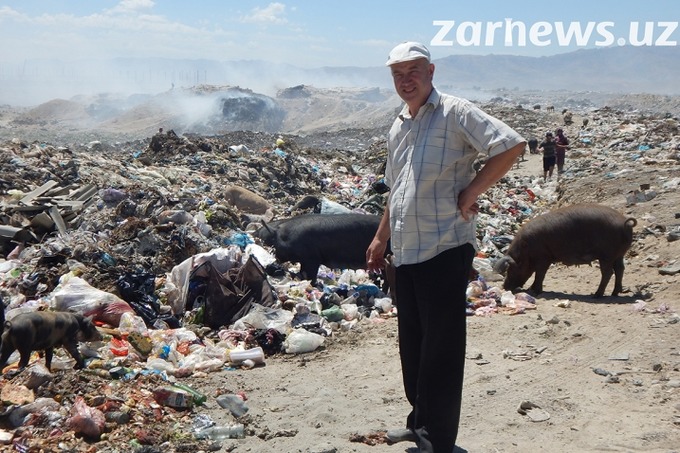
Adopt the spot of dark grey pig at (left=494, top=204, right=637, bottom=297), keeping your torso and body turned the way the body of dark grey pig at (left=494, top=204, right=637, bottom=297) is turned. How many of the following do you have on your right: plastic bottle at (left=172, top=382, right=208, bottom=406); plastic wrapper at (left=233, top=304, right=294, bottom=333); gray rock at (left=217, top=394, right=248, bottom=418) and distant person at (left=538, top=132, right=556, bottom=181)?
1

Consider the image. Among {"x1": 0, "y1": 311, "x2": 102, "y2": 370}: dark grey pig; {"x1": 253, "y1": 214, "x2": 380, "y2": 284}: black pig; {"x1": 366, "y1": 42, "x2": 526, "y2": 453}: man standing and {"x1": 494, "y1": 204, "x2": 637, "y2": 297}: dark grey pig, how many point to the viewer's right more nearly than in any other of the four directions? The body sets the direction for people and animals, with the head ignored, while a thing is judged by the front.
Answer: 1

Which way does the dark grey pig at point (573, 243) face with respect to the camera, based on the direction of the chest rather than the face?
to the viewer's left

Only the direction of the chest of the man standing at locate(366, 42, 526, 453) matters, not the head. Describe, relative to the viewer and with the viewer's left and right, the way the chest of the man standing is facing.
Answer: facing the viewer and to the left of the viewer

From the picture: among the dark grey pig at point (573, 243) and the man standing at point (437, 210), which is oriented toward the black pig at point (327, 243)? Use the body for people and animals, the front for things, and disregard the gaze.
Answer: the dark grey pig

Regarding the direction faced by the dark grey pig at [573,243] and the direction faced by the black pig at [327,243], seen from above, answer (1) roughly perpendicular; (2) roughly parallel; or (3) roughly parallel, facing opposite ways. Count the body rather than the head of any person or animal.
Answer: roughly parallel

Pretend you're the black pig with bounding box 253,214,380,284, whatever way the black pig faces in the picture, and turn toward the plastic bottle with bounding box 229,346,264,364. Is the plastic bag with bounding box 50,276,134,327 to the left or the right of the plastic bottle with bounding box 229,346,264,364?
right

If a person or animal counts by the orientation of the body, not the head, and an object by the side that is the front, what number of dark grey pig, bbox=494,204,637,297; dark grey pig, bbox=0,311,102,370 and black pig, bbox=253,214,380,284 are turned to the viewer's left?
2

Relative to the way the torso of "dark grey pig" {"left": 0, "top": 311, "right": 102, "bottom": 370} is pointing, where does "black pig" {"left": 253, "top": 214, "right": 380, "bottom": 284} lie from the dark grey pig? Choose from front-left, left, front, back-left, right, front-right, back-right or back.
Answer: front-left

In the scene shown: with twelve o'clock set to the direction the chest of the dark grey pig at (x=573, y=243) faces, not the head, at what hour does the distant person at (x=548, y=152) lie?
The distant person is roughly at 3 o'clock from the dark grey pig.

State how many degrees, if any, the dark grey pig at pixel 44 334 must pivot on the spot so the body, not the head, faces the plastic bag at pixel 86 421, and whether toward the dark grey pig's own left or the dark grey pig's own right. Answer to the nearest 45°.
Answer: approximately 90° to the dark grey pig's own right

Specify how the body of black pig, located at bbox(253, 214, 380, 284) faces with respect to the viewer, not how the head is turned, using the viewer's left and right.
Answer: facing to the left of the viewer

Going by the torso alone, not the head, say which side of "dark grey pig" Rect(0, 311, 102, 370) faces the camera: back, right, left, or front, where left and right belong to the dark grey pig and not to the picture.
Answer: right

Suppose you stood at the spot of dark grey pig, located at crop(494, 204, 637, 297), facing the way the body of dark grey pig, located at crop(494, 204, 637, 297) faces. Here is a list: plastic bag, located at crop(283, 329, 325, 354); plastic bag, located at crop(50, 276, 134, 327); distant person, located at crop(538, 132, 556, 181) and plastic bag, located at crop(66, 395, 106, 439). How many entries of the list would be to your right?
1

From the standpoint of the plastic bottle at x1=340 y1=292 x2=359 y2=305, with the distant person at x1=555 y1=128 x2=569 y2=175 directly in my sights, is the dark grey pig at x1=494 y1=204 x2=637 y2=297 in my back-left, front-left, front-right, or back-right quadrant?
front-right
